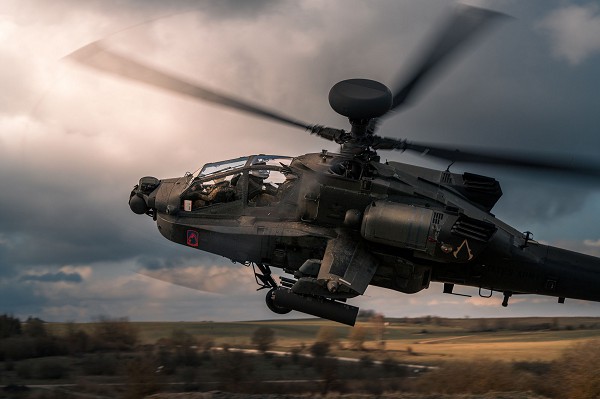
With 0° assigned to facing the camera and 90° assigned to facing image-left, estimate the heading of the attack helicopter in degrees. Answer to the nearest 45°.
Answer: approximately 90°
